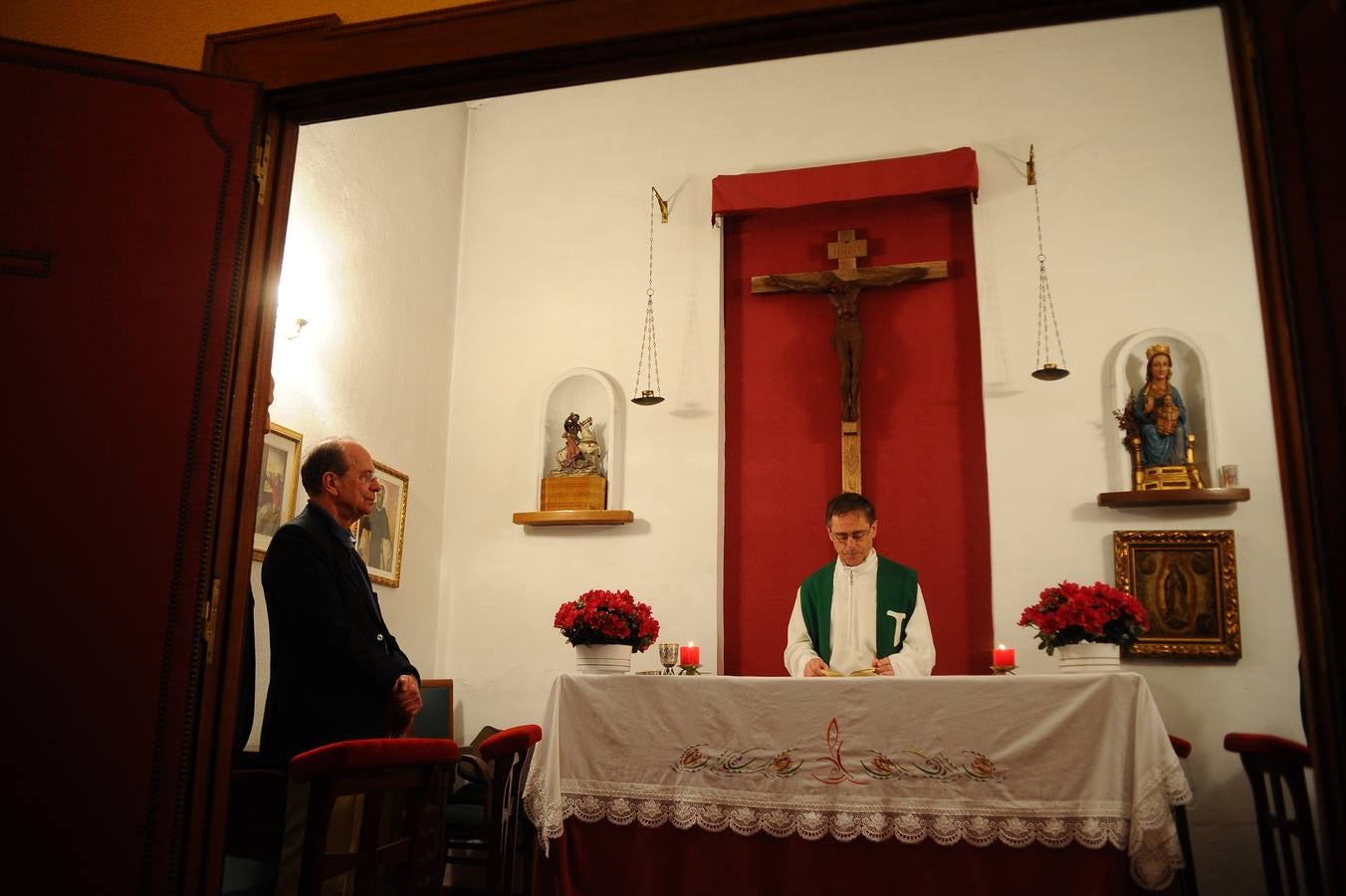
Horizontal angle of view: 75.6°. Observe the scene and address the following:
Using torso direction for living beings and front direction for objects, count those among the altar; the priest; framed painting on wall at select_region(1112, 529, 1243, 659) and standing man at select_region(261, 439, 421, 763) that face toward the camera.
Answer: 3

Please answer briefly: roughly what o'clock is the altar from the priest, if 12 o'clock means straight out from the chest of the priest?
The altar is roughly at 12 o'clock from the priest.

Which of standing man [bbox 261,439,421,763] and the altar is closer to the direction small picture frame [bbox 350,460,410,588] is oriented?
the altar

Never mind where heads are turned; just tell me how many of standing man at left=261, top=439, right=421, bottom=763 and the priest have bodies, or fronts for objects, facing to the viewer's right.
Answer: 1

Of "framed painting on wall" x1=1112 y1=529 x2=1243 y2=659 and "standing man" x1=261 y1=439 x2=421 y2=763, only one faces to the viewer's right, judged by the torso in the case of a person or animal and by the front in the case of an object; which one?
the standing man

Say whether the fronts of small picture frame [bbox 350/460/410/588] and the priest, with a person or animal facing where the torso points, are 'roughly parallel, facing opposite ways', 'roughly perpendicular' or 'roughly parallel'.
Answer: roughly perpendicular

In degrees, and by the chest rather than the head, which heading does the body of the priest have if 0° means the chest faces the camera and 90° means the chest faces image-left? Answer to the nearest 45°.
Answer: approximately 0°

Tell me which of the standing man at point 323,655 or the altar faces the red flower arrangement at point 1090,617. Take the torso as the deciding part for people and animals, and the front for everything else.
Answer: the standing man

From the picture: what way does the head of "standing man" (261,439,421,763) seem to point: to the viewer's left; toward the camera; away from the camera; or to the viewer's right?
to the viewer's right

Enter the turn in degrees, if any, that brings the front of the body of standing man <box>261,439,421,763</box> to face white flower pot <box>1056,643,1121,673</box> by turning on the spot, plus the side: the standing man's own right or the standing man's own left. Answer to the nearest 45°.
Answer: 0° — they already face it

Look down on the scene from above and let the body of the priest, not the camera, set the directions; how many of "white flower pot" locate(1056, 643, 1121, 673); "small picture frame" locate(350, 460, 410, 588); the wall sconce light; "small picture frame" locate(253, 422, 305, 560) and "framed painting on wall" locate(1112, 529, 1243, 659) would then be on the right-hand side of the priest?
3
